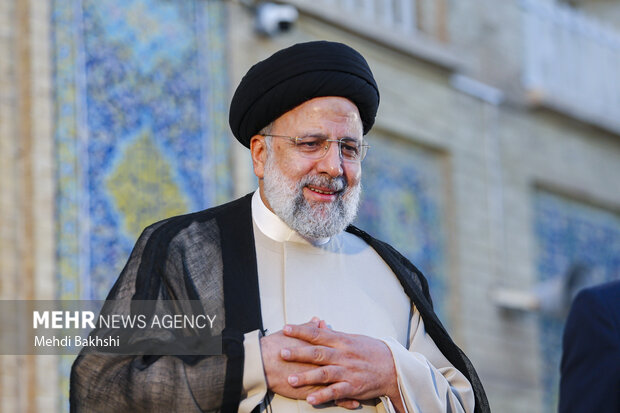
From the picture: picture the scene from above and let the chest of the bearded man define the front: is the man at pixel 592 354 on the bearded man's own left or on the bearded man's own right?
on the bearded man's own left

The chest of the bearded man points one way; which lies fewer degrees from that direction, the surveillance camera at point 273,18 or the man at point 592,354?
the man

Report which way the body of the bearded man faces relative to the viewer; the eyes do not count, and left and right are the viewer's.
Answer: facing the viewer and to the right of the viewer

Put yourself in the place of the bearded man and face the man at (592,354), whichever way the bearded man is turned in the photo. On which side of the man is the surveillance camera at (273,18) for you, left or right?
left

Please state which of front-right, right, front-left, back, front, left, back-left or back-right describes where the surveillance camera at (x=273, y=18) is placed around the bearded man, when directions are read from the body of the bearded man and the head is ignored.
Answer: back-left
